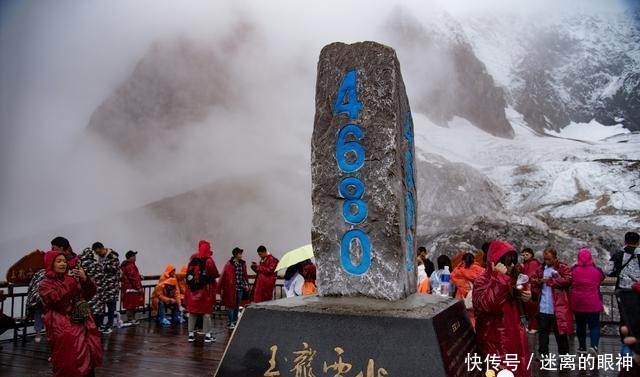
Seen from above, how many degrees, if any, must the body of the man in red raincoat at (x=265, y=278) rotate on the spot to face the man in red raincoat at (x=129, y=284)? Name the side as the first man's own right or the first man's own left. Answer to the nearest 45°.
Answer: approximately 45° to the first man's own right

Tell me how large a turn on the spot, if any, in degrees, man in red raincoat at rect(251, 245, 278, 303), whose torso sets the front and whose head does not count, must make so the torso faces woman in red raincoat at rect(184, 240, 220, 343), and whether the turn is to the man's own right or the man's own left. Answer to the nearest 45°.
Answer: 0° — they already face them

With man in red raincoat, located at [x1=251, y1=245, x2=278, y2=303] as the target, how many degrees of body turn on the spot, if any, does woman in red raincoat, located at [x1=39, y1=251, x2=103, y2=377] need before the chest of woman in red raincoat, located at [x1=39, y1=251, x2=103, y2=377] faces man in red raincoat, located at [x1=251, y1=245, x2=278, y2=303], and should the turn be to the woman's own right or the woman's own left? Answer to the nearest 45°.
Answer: approximately 90° to the woman's own left

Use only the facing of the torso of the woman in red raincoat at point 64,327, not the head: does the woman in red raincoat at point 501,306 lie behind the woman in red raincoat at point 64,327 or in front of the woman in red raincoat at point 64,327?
in front

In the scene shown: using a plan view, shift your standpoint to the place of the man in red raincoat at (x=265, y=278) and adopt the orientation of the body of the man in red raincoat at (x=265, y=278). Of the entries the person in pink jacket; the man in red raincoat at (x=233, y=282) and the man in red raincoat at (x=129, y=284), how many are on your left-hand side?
1

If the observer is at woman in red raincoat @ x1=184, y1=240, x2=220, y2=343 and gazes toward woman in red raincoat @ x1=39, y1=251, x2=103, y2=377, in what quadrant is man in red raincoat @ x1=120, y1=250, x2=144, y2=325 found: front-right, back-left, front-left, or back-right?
back-right

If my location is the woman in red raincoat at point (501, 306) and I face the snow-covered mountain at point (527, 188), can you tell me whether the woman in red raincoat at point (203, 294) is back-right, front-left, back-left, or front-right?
front-left

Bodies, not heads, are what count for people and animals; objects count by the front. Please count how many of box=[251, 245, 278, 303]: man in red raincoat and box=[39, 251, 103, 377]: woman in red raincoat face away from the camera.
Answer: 0

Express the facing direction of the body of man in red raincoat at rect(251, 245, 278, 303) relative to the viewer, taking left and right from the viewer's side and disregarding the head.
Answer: facing the viewer and to the left of the viewer
